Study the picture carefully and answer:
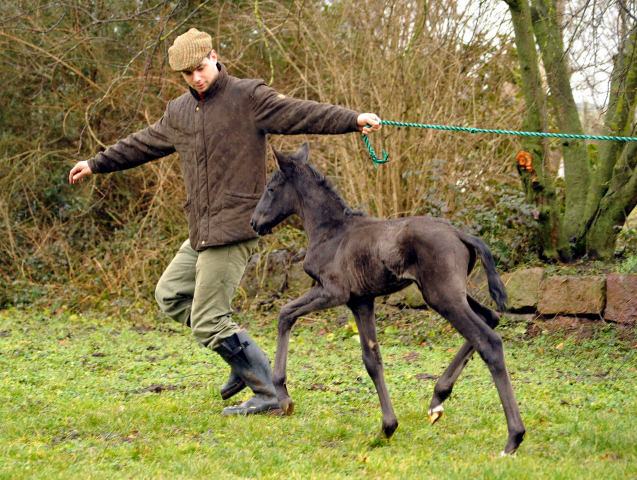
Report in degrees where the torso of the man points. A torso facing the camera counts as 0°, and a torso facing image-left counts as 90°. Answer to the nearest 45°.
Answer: approximately 45°

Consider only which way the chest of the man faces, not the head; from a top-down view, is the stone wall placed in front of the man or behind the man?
behind

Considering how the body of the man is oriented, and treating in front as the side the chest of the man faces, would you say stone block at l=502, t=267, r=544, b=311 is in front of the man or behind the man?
behind

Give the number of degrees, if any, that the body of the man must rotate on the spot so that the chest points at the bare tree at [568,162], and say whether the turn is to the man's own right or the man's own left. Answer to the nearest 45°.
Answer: approximately 180°

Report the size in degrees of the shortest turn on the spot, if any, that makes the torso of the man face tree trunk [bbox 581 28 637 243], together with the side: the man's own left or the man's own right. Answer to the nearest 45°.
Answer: approximately 180°
